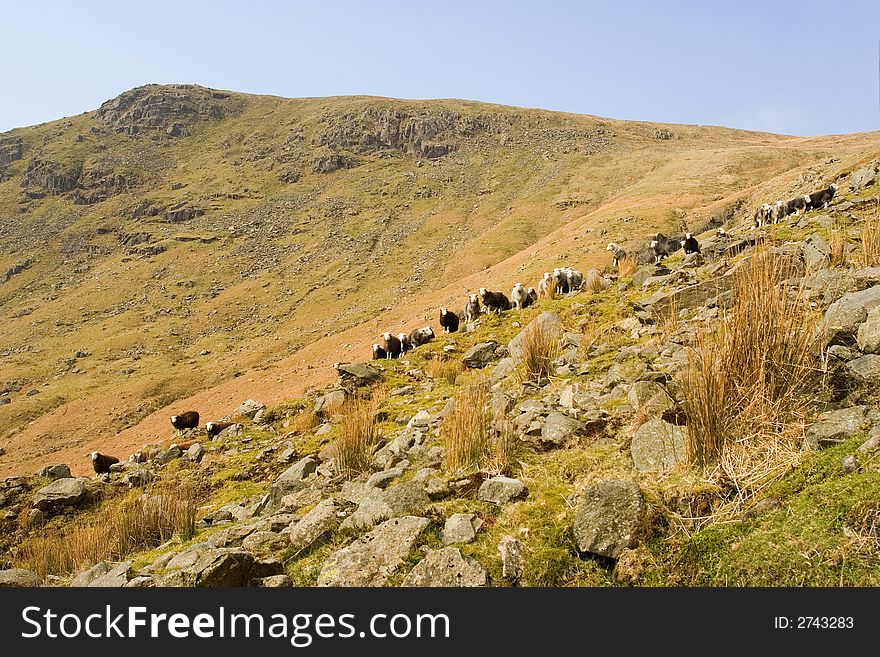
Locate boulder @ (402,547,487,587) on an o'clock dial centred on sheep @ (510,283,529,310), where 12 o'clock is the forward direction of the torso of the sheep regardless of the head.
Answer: The boulder is roughly at 12 o'clock from the sheep.

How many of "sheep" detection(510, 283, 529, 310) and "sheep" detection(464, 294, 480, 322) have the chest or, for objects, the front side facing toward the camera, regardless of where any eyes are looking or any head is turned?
2

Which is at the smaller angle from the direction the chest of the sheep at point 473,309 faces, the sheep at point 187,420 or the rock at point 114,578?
the rock

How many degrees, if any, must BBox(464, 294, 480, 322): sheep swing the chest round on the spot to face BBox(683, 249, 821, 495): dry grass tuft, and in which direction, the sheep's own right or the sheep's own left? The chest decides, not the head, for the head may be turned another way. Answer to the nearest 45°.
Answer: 0° — it already faces it

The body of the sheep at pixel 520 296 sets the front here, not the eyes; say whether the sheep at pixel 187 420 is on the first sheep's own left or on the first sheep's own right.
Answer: on the first sheep's own right

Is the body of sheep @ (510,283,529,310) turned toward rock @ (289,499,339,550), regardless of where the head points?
yes

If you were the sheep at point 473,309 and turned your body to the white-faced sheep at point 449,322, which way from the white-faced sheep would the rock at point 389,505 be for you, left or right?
left

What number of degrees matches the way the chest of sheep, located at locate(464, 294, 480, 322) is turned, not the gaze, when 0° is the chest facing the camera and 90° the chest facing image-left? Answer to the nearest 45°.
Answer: approximately 0°
